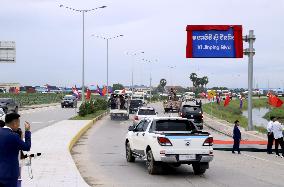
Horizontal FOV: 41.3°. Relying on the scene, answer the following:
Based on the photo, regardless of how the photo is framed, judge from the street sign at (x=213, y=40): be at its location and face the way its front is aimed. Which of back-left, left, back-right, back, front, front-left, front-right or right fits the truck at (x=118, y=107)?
back-right

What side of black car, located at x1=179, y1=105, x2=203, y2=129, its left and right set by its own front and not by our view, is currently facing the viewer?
back

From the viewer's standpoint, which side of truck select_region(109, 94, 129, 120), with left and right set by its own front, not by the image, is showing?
back

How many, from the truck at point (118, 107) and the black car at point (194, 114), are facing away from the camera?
2

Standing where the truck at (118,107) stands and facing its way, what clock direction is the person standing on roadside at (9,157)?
The person standing on roadside is roughly at 6 o'clock from the truck.

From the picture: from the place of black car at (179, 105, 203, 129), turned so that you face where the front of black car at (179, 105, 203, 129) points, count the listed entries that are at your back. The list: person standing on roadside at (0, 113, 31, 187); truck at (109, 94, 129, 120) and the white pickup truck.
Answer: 2

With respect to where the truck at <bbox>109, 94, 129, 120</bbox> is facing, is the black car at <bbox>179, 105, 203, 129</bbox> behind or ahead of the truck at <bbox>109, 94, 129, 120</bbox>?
behind

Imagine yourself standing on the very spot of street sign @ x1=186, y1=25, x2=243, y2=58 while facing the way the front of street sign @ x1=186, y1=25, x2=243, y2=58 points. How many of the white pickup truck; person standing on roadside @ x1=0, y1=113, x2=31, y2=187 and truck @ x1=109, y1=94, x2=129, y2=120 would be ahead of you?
2

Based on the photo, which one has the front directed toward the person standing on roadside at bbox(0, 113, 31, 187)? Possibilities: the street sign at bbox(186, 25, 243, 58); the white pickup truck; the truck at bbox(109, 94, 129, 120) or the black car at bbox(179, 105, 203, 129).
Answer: the street sign
